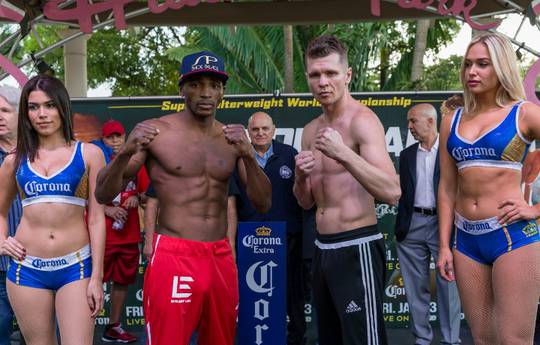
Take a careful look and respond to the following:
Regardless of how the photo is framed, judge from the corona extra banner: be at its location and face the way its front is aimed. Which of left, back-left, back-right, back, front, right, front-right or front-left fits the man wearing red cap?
back-right

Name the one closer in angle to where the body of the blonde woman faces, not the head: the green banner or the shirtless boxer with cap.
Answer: the shirtless boxer with cap

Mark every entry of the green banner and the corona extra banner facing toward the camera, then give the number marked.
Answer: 2

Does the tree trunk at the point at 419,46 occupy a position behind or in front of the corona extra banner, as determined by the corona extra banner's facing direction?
behind

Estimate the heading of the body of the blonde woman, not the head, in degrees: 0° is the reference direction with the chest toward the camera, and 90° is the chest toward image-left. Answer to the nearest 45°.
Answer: approximately 45°
